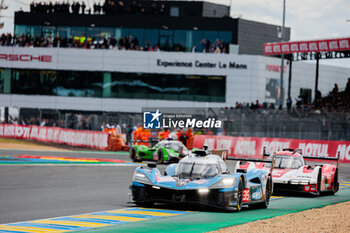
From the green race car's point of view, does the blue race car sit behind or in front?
in front

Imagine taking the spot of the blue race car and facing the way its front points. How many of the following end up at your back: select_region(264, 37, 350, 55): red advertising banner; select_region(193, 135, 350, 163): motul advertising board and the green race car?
3

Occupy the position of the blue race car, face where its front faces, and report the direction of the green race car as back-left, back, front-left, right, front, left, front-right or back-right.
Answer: back

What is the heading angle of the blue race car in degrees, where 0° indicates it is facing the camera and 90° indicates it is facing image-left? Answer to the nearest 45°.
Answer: approximately 0°

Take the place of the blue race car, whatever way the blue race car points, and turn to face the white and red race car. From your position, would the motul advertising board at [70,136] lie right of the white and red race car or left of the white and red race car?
left

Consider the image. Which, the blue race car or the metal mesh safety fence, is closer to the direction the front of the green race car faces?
the blue race car

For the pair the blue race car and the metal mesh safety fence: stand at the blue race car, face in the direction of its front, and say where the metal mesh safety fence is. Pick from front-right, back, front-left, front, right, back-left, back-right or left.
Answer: back

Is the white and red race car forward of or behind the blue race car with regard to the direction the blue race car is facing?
behind

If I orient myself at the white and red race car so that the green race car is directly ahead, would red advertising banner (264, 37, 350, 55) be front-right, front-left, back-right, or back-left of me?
front-right

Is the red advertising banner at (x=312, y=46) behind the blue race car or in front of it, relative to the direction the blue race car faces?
behind

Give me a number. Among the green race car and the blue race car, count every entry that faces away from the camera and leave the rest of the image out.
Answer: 0

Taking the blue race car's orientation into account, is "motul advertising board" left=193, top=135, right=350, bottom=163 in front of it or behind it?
behind
